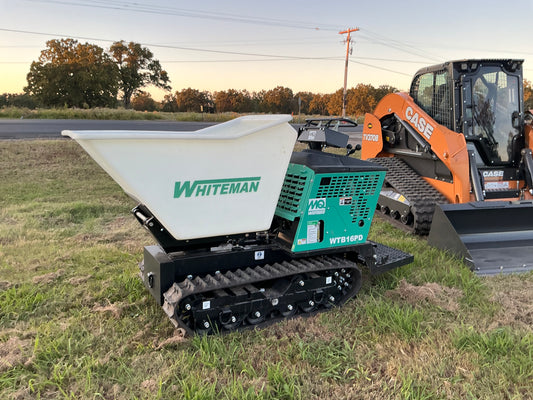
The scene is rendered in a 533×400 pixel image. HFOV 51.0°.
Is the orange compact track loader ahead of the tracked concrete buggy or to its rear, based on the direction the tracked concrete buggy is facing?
to the rear

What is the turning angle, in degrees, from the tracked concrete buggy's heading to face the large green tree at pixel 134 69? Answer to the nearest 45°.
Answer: approximately 135° to its right

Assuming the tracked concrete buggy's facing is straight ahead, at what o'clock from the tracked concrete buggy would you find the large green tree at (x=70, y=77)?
The large green tree is roughly at 4 o'clock from the tracked concrete buggy.

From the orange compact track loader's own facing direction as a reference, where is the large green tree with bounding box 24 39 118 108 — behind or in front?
behind

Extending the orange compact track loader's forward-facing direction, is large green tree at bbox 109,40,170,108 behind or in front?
behind

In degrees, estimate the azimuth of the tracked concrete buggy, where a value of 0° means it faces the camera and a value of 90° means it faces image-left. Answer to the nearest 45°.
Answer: approximately 45°

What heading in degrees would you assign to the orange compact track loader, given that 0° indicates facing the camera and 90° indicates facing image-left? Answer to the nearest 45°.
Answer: approximately 315°
